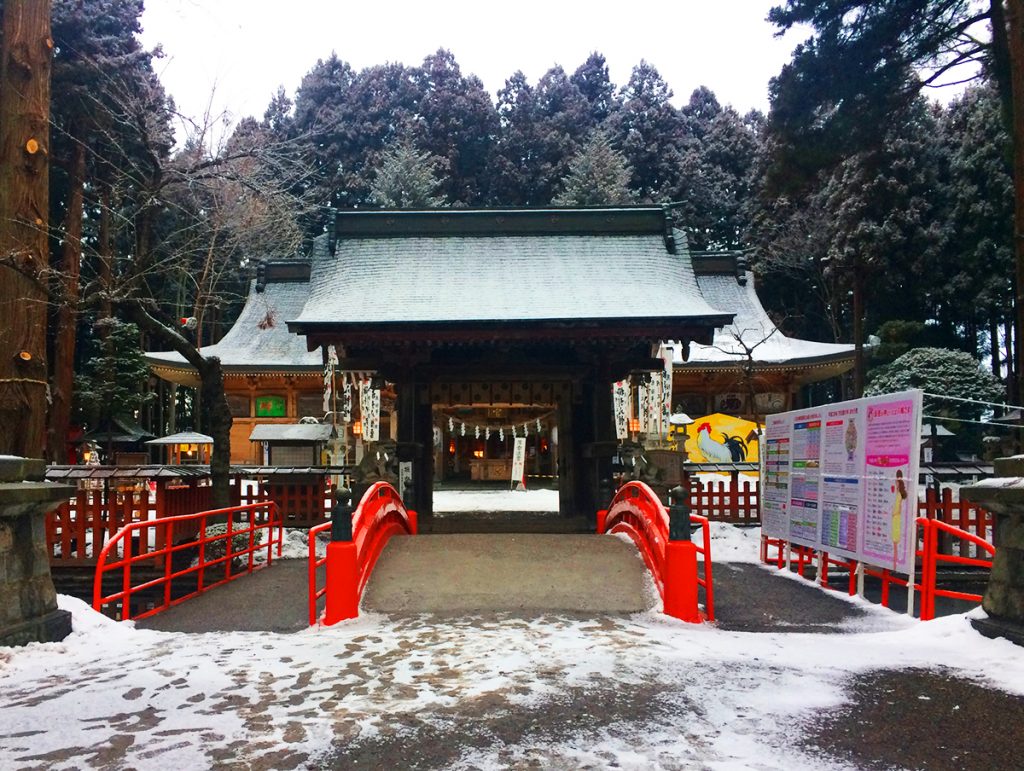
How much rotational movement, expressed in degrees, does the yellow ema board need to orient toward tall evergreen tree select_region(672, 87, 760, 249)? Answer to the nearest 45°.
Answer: approximately 180°

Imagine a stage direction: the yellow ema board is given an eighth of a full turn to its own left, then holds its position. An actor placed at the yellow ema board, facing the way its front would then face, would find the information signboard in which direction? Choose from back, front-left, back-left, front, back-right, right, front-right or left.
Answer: front-right

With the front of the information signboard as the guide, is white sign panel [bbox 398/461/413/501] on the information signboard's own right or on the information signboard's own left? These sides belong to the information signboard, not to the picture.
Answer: on the information signboard's own right

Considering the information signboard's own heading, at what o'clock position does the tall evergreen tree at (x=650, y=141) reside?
The tall evergreen tree is roughly at 4 o'clock from the information signboard.

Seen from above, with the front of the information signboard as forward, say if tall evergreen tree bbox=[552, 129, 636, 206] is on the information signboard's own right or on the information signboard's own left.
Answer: on the information signboard's own right

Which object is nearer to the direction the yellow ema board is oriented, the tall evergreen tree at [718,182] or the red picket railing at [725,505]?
the red picket railing

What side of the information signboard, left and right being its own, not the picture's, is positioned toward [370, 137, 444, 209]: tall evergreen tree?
right

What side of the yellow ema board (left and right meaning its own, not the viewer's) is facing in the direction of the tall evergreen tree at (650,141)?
back

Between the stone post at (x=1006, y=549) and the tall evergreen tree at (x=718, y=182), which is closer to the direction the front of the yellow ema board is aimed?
the stone post

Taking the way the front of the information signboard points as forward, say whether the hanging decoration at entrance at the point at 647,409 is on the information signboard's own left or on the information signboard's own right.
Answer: on the information signboard's own right

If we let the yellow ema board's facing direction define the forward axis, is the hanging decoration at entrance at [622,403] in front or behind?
in front

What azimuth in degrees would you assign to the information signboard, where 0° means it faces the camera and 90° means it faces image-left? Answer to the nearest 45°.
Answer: approximately 45°
